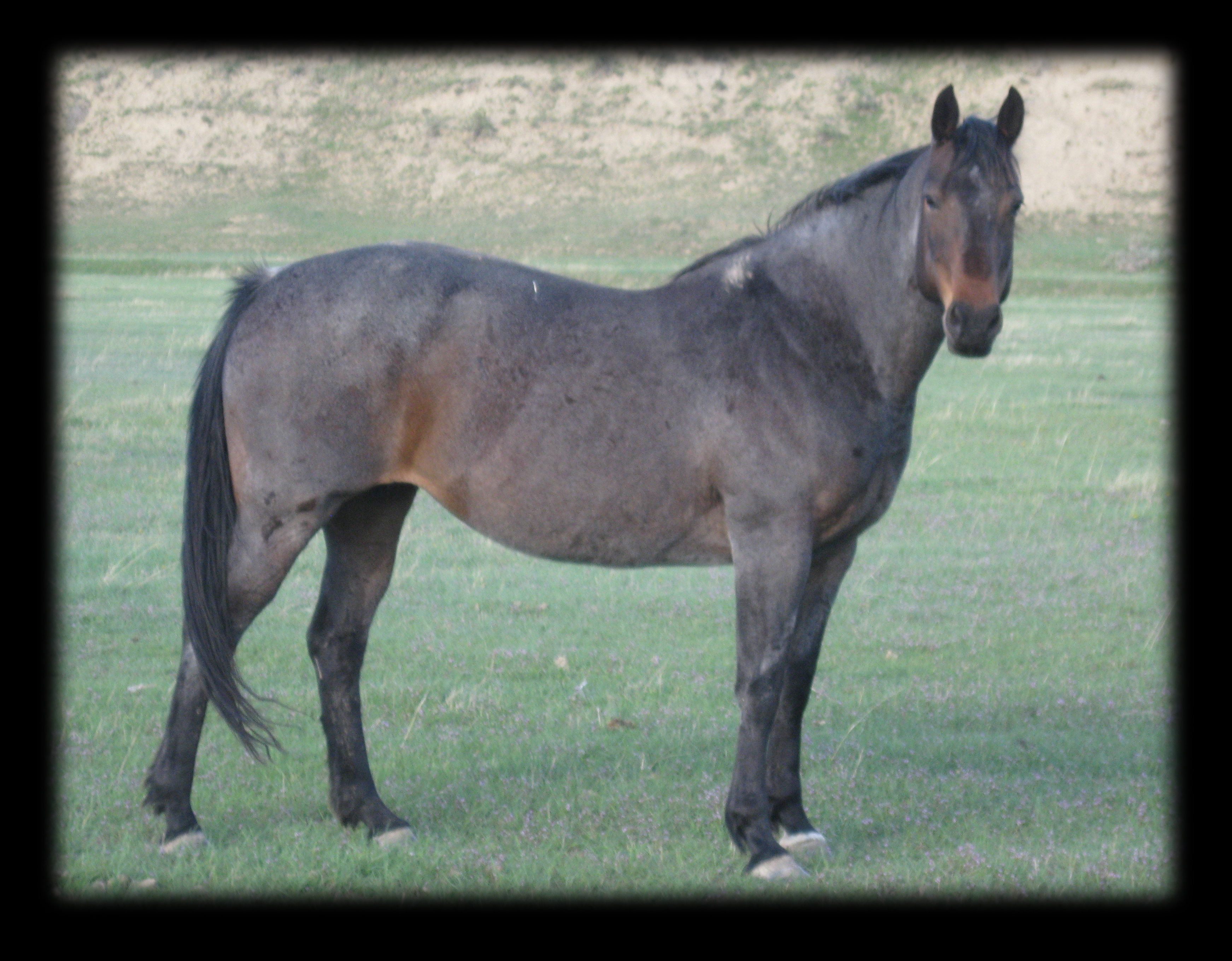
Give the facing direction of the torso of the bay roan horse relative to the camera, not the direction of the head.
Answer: to the viewer's right
